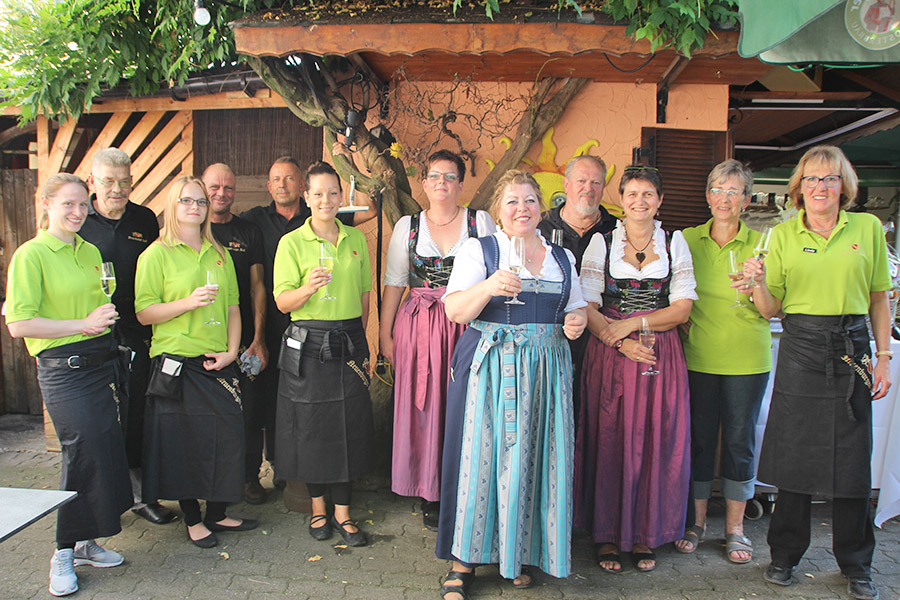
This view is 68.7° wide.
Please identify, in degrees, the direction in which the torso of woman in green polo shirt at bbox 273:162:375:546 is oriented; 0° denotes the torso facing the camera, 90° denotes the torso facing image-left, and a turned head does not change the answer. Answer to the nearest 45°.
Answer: approximately 0°

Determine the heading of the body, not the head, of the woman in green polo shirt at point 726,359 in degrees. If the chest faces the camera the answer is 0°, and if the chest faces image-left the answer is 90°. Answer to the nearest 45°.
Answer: approximately 0°

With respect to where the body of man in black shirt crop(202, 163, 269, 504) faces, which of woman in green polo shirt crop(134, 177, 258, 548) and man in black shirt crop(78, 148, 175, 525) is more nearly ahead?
the woman in green polo shirt

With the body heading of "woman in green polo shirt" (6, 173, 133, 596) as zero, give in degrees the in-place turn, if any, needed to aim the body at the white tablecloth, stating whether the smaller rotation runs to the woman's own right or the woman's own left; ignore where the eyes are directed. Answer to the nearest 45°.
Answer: approximately 45° to the woman's own left

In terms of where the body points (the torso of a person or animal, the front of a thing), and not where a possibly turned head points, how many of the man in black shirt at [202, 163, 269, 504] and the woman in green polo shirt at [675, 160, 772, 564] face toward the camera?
2

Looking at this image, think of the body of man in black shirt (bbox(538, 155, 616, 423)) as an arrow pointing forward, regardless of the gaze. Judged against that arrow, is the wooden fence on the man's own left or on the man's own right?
on the man's own right

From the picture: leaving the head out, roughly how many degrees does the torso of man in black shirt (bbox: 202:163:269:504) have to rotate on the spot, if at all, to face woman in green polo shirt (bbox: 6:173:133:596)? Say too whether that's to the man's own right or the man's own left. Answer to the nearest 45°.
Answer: approximately 45° to the man's own right
